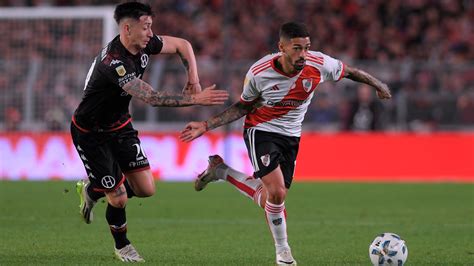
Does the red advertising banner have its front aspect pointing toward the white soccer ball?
yes

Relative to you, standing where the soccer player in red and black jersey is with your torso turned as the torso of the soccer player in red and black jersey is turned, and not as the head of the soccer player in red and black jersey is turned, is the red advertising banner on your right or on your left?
on your left

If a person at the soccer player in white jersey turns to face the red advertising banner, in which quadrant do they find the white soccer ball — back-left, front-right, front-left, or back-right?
back-right

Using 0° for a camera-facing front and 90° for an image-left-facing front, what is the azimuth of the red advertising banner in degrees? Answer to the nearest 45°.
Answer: approximately 0°

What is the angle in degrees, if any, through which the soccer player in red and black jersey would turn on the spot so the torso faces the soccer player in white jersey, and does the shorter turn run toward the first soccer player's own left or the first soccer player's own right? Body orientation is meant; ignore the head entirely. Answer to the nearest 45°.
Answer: approximately 45° to the first soccer player's own left
